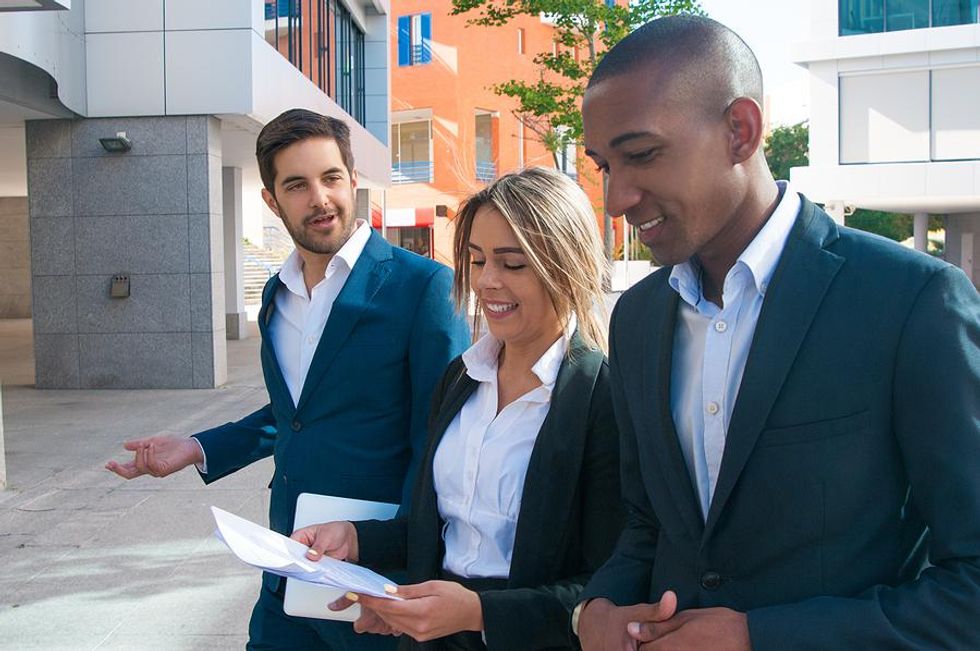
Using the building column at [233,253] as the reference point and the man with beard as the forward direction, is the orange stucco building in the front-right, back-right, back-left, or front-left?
back-left

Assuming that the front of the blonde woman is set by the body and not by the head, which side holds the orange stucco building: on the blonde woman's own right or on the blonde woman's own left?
on the blonde woman's own right

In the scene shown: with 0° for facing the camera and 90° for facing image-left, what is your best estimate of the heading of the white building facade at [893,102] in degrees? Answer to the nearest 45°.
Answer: approximately 0°

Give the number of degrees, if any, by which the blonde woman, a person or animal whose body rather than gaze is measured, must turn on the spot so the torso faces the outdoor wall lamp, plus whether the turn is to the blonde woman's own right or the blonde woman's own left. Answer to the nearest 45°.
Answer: approximately 135° to the blonde woman's own right

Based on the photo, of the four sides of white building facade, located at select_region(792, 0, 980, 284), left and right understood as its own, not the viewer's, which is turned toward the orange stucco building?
right

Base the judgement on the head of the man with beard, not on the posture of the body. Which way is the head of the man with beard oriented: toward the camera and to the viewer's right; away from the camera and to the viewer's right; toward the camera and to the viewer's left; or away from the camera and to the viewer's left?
toward the camera and to the viewer's right

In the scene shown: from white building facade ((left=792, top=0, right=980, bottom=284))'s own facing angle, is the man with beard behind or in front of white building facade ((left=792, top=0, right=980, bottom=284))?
in front

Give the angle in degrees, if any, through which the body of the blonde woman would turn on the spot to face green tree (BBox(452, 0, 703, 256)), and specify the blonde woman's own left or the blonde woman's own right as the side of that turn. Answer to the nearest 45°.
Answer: approximately 135° to the blonde woman's own right

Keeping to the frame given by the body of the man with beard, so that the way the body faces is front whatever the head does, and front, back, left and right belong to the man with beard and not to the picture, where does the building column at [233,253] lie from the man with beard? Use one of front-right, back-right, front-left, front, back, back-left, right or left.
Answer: back-right

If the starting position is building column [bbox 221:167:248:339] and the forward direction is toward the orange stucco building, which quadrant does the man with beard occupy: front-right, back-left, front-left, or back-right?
back-right

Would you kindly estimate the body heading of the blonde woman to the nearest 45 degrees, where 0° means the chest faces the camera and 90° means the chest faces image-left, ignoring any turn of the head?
approximately 45°

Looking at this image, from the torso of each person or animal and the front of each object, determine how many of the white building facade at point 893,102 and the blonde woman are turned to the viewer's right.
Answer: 0
